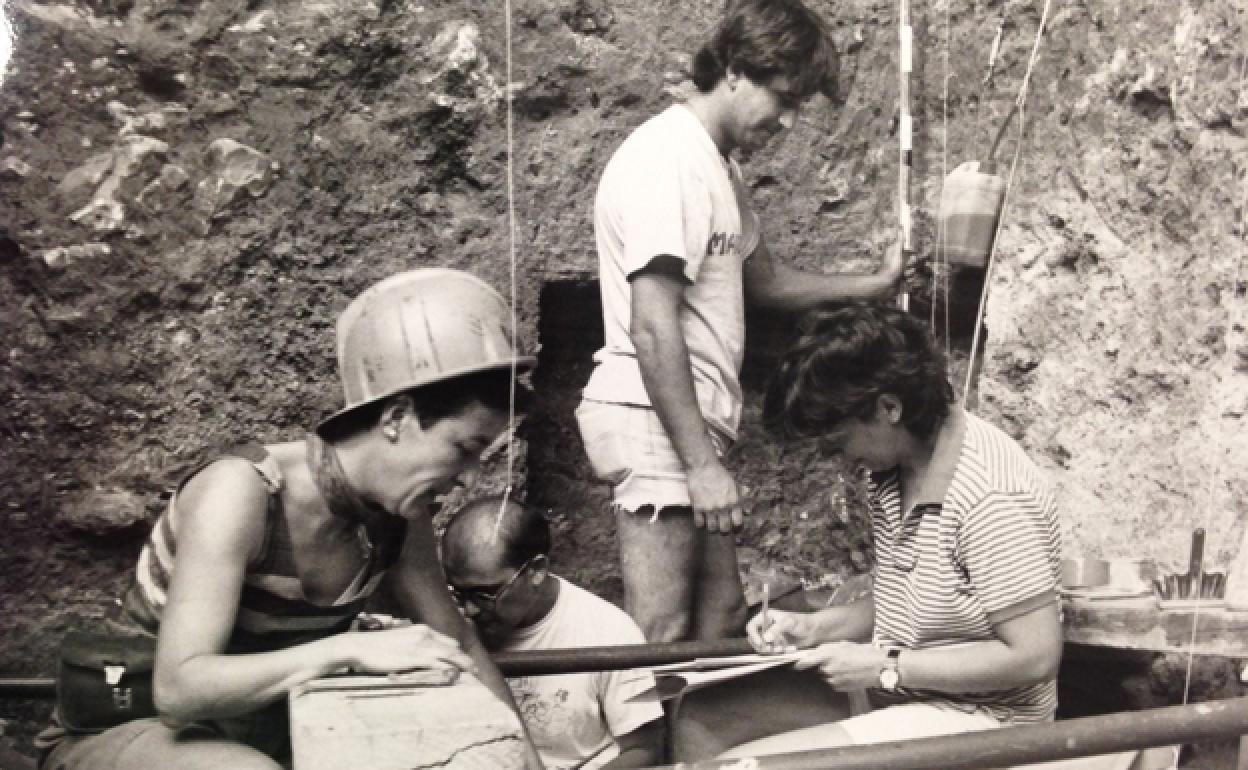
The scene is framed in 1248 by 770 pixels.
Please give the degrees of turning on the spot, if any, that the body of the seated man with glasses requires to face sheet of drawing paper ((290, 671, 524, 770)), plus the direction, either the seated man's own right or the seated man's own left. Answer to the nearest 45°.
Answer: approximately 45° to the seated man's own left

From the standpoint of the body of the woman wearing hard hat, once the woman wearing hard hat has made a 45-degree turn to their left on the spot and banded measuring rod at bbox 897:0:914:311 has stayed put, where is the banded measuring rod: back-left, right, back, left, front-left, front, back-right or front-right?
front-left

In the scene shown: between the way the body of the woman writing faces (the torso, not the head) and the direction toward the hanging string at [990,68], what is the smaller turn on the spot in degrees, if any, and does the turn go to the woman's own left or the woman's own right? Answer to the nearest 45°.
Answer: approximately 135° to the woman's own right

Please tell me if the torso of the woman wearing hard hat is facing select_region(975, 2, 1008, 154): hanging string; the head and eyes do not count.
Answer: no

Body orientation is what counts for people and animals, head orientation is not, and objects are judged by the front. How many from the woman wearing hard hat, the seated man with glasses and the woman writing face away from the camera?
0

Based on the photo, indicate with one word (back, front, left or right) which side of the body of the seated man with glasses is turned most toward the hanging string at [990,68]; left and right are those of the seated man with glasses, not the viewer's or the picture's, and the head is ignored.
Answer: back

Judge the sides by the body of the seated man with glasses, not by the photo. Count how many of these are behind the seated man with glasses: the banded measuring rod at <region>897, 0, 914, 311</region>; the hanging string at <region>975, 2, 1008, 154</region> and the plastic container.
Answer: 3

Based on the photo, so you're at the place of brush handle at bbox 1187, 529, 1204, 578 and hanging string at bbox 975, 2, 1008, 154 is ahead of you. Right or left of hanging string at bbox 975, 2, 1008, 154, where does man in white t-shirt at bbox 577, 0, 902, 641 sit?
left

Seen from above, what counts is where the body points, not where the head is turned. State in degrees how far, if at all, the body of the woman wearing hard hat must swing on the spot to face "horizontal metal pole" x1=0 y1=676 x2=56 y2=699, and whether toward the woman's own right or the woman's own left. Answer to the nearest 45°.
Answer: approximately 180°

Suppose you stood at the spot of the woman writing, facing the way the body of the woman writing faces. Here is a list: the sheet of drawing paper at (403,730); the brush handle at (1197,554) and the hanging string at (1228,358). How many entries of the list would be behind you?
2

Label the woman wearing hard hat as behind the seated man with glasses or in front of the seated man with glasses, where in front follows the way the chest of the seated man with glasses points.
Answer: in front

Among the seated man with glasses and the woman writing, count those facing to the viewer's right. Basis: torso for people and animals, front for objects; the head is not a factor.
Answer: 0

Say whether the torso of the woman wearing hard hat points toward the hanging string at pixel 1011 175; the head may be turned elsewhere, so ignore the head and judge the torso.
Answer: no

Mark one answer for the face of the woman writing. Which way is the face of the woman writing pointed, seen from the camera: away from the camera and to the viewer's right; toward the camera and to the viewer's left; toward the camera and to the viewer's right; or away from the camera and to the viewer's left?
toward the camera and to the viewer's left

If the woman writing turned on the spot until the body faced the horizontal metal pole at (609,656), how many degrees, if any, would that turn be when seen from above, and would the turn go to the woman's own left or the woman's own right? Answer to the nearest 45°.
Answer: approximately 45° to the woman's own right

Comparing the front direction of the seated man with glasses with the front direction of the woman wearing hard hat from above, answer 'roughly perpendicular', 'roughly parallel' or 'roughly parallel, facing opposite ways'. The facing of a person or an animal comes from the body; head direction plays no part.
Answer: roughly perpendicular

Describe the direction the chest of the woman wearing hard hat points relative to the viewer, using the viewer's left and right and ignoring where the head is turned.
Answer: facing the viewer and to the right of the viewer

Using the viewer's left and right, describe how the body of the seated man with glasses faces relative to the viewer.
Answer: facing the viewer and to the left of the viewer
